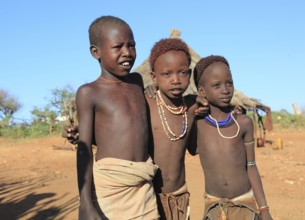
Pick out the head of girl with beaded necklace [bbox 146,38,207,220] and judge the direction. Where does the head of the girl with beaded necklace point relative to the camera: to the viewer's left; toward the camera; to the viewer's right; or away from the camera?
toward the camera

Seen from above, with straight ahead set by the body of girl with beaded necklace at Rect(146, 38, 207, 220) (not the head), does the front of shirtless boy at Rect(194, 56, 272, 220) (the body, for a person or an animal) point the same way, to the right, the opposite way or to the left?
the same way

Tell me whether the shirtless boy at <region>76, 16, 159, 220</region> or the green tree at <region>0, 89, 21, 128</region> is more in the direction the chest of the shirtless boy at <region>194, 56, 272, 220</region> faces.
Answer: the shirtless boy

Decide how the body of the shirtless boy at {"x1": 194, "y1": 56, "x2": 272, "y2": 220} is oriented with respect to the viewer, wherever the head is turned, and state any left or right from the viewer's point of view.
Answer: facing the viewer

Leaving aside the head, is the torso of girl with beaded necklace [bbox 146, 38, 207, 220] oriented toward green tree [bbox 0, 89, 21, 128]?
no

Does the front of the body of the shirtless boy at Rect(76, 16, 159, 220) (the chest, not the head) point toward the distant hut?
no

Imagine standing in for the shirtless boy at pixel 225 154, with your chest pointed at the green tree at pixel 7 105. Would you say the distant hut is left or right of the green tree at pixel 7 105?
right

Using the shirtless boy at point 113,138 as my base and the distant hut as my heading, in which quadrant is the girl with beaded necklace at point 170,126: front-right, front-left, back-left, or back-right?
front-right

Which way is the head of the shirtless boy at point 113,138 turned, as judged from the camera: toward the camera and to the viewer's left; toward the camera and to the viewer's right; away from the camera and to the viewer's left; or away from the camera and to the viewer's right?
toward the camera and to the viewer's right

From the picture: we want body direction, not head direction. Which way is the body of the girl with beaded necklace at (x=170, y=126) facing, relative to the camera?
toward the camera

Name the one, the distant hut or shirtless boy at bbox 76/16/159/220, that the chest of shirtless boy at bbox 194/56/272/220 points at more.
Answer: the shirtless boy

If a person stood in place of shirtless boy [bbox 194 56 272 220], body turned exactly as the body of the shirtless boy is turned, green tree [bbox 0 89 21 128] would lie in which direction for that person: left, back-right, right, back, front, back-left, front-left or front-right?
back-right

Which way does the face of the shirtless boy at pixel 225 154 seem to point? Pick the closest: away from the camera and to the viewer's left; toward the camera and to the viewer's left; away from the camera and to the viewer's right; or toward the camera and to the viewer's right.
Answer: toward the camera and to the viewer's right

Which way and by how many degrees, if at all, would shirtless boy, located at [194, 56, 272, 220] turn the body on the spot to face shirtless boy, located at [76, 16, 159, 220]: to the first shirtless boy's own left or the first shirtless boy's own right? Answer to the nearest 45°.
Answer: approximately 45° to the first shirtless boy's own right

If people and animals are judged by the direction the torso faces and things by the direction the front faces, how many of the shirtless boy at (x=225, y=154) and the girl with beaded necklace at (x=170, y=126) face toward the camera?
2
